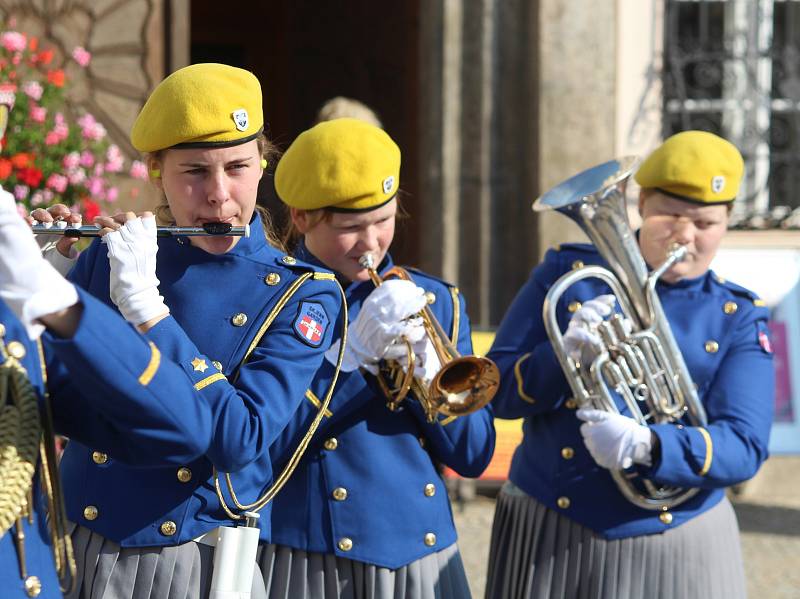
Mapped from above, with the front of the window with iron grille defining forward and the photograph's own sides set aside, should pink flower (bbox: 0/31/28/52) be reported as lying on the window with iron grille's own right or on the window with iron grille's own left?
on the window with iron grille's own right

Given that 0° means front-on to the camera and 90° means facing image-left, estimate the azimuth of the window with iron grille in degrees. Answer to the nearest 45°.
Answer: approximately 0°
